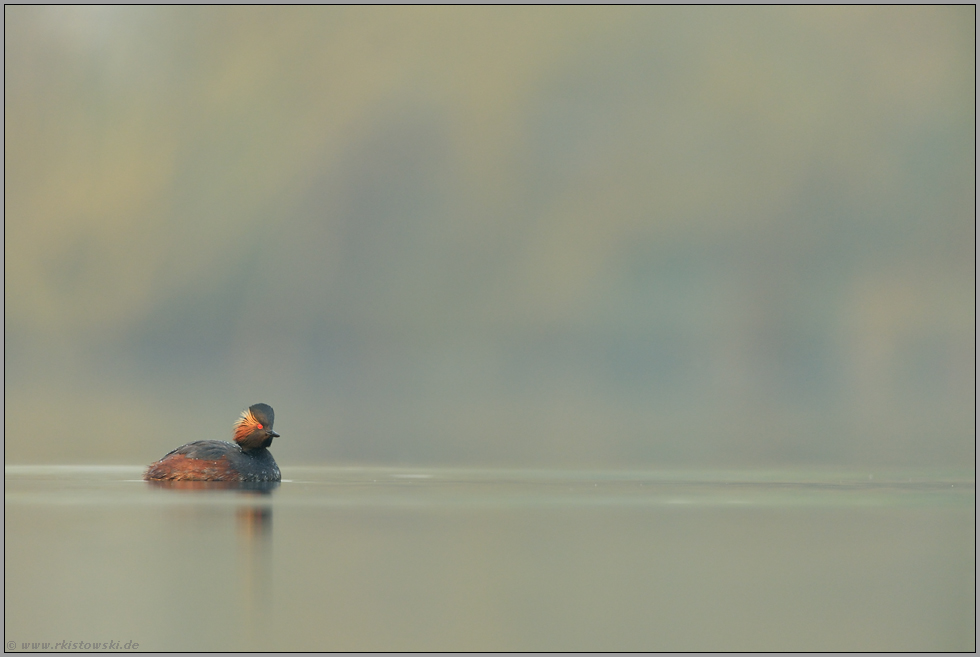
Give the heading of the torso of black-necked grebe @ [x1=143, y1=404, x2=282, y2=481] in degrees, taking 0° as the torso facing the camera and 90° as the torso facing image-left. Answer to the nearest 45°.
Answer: approximately 270°
